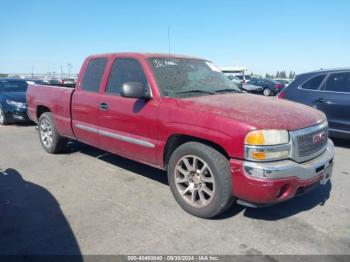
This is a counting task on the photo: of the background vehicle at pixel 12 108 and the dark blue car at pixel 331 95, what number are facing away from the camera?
0

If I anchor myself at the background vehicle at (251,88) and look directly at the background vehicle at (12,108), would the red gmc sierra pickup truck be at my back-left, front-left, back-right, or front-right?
front-left

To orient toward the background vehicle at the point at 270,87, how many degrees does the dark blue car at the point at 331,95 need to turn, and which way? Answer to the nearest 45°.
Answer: approximately 90° to its left

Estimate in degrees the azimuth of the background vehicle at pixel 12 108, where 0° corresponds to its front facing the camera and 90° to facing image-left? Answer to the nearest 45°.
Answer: approximately 315°

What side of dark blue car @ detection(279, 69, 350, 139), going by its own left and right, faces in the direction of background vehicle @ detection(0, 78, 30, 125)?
back

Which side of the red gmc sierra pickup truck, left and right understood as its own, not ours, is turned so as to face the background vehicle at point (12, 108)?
back

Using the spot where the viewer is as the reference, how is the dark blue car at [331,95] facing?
facing to the right of the viewer
